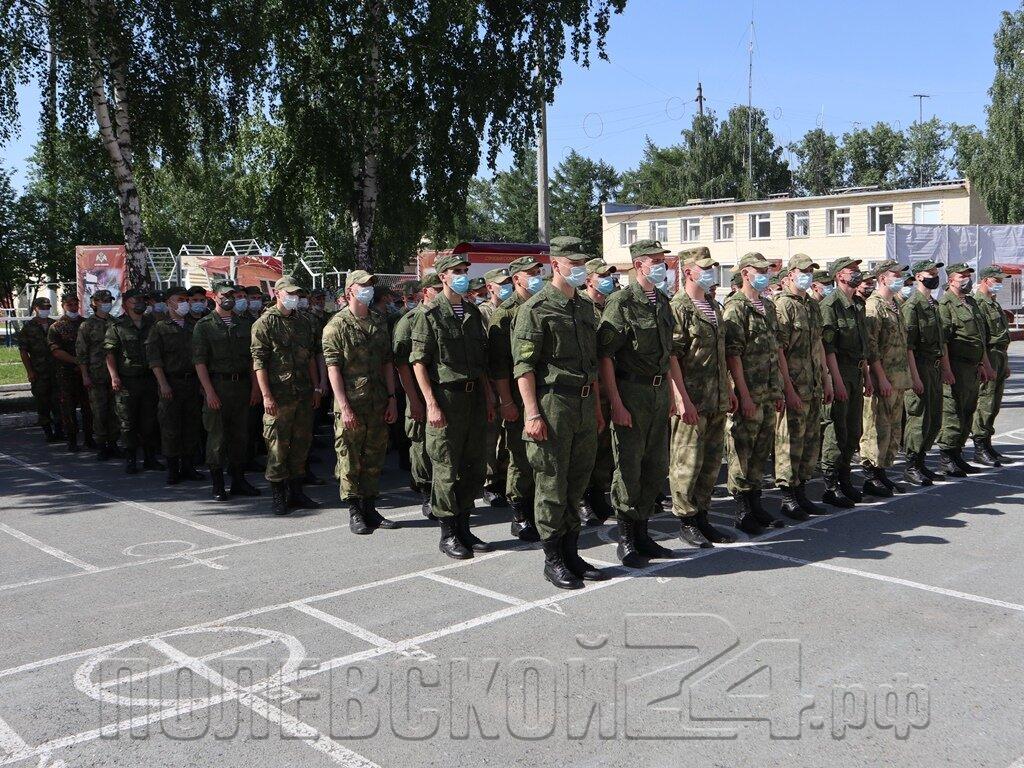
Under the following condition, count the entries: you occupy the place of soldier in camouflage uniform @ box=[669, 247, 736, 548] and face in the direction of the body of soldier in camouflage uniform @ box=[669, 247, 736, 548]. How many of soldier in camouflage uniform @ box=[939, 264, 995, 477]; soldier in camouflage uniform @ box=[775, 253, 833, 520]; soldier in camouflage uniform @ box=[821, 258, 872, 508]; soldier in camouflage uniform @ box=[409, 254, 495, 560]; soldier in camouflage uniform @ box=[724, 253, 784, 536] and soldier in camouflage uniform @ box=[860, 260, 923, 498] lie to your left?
5

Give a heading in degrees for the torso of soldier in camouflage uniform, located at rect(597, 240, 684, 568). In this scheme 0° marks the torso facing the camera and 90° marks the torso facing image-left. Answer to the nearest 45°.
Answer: approximately 315°

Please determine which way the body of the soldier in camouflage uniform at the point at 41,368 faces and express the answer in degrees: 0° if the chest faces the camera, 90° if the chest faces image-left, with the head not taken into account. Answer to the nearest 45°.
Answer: approximately 315°

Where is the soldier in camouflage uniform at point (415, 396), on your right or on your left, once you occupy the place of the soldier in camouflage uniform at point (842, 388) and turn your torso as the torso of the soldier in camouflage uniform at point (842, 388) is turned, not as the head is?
on your right

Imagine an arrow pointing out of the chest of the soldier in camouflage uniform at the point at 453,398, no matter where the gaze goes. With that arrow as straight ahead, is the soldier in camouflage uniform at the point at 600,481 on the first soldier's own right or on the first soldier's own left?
on the first soldier's own left

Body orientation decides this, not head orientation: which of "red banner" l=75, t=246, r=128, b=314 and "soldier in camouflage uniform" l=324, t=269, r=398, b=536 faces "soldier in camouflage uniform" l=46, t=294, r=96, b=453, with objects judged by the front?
the red banner

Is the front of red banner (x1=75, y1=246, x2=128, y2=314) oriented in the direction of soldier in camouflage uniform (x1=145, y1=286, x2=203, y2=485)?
yes

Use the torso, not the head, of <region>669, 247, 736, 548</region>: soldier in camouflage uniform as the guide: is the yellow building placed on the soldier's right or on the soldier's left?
on the soldier's left
